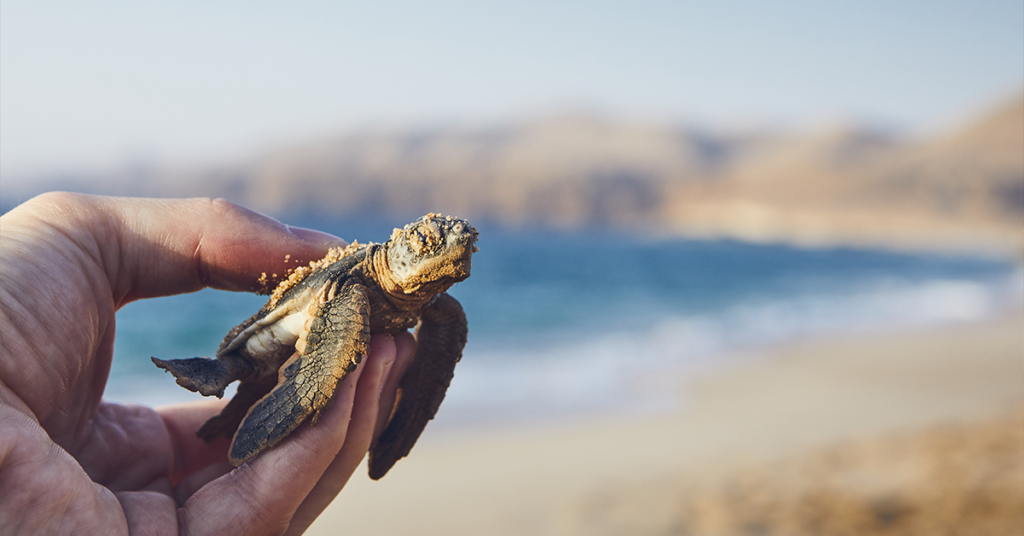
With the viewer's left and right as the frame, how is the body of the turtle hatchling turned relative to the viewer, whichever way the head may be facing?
facing the viewer and to the right of the viewer
